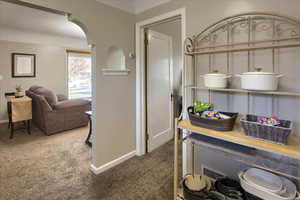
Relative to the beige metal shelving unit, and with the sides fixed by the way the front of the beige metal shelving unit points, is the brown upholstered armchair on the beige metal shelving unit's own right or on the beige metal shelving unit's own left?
on the beige metal shelving unit's own right

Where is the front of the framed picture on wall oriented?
toward the camera

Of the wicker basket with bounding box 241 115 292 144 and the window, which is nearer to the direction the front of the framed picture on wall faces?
the wicker basket

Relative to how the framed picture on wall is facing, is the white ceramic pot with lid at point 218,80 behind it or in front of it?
in front

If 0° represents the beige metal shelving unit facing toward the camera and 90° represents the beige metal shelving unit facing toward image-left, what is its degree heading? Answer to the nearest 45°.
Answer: approximately 45°

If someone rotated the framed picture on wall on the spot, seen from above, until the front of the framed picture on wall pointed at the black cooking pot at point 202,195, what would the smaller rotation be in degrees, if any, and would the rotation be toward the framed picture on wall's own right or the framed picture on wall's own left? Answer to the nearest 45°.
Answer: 0° — it already faces it

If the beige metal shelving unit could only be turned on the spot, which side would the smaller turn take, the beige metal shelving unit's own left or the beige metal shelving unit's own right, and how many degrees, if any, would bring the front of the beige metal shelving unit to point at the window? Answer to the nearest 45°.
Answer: approximately 90° to the beige metal shelving unit's own right

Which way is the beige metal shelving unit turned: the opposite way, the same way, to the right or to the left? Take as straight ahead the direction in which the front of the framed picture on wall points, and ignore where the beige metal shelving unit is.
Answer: to the right

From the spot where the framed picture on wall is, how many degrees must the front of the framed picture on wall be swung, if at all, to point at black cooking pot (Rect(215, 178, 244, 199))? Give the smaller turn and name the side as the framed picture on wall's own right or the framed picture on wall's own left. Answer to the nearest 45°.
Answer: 0° — it already faces it

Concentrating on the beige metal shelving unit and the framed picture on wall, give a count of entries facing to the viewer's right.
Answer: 0

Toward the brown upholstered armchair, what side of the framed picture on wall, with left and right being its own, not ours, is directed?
front
